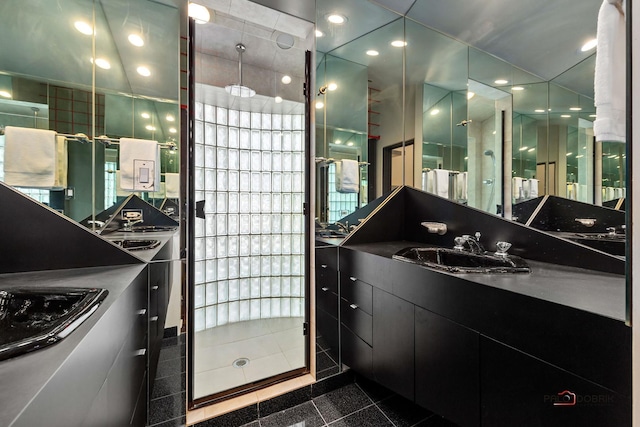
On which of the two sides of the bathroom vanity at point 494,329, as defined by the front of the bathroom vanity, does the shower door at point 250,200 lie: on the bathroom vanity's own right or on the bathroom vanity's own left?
on the bathroom vanity's own right

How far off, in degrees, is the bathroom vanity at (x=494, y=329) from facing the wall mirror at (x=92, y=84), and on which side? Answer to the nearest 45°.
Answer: approximately 45° to its right

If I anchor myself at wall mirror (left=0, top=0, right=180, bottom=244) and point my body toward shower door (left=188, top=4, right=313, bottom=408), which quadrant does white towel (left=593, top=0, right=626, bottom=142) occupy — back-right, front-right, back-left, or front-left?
front-right

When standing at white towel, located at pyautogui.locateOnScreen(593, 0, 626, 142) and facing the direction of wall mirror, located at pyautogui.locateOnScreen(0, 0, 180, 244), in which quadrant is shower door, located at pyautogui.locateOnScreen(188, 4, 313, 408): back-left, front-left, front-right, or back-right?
front-right

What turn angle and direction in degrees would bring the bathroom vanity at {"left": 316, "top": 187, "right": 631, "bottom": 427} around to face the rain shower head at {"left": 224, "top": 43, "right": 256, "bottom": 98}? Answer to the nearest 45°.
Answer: approximately 45° to its right

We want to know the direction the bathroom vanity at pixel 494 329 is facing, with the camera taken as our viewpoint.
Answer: facing the viewer and to the left of the viewer
